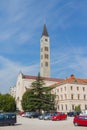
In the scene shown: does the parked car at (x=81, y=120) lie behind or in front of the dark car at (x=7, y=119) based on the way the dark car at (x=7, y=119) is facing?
behind

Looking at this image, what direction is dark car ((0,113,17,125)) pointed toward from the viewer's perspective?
to the viewer's left
